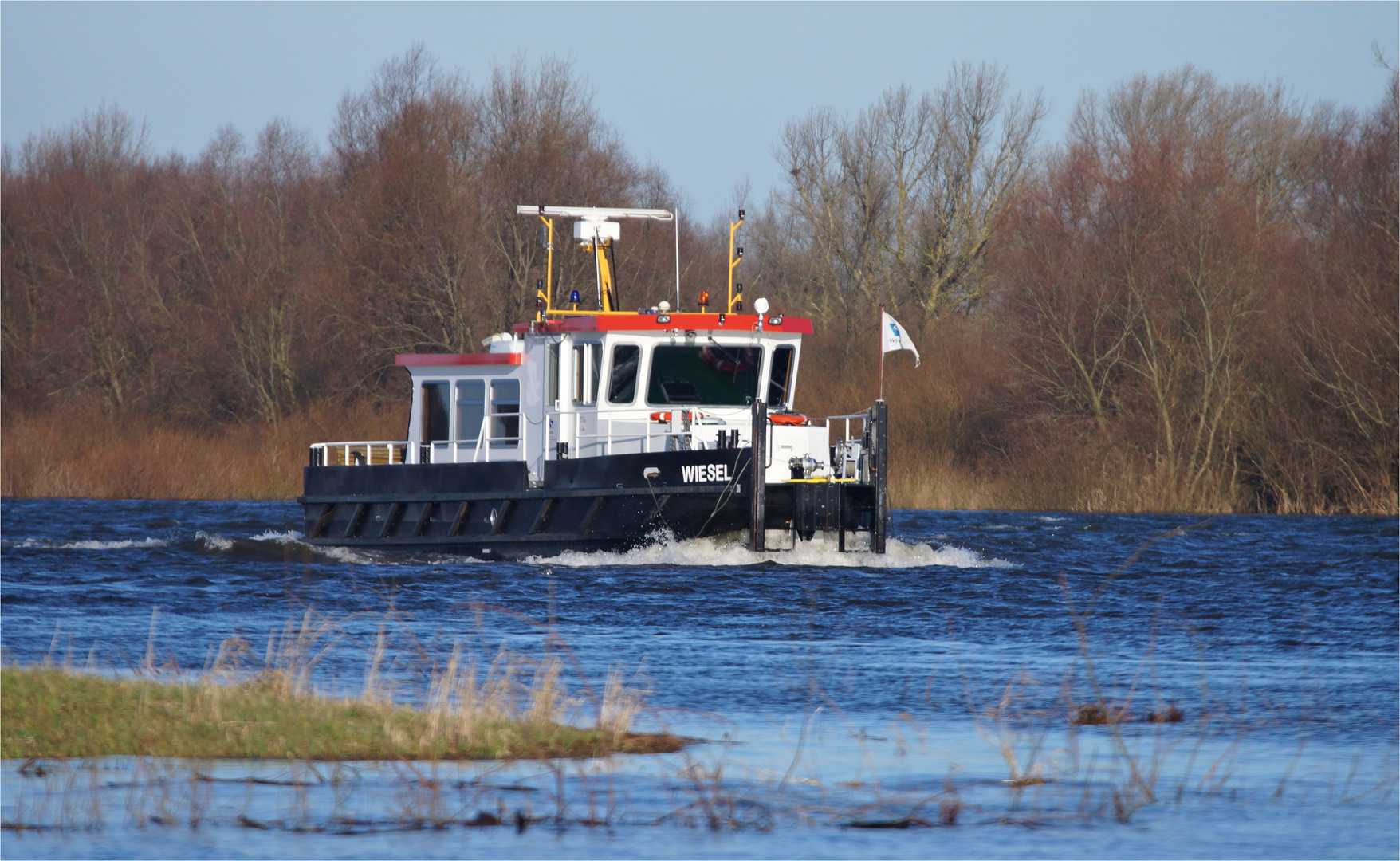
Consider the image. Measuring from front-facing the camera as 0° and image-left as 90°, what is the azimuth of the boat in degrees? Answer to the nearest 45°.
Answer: approximately 315°
